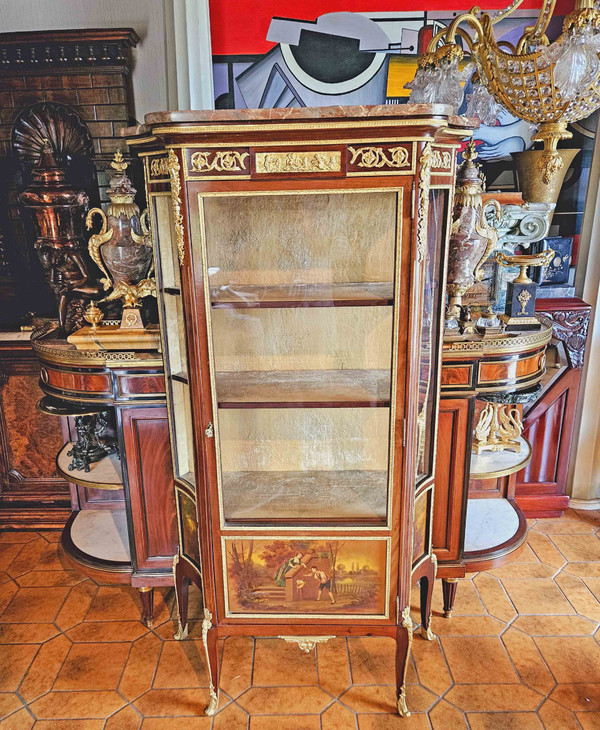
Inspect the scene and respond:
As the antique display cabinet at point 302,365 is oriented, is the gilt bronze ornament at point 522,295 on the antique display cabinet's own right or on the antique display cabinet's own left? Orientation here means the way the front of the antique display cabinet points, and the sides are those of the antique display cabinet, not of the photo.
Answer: on the antique display cabinet's own left

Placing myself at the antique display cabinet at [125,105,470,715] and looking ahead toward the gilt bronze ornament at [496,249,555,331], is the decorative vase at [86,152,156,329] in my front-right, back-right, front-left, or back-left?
back-left

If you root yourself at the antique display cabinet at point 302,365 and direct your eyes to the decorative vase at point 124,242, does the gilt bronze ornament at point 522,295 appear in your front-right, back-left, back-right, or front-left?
back-right

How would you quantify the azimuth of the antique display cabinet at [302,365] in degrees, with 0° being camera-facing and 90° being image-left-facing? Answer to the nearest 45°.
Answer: approximately 0°

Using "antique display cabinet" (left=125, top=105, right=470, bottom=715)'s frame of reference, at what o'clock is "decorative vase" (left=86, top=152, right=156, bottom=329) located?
The decorative vase is roughly at 4 o'clock from the antique display cabinet.
